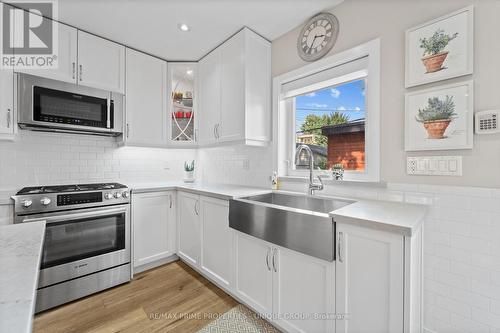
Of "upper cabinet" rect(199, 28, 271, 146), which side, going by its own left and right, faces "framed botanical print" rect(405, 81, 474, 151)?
left

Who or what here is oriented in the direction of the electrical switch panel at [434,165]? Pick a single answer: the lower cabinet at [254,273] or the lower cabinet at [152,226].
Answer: the lower cabinet at [152,226]

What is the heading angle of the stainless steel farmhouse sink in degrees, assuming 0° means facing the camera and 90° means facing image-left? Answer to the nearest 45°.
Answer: approximately 45°

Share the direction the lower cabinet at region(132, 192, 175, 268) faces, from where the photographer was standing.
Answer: facing the viewer and to the right of the viewer

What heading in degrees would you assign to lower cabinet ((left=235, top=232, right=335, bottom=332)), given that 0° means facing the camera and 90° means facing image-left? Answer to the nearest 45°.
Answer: approximately 45°

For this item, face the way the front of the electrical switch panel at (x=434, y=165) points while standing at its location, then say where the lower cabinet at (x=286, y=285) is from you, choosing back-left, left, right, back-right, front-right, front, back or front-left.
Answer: front-right

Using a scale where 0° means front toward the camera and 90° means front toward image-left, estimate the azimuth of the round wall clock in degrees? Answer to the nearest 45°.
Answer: approximately 45°

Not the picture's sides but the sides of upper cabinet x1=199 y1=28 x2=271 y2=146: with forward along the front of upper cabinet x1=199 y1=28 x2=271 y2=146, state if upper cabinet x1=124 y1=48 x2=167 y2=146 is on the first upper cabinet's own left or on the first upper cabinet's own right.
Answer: on the first upper cabinet's own right

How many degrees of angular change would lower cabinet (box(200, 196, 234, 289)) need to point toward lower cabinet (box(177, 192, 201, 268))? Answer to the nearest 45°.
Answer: approximately 90° to its right

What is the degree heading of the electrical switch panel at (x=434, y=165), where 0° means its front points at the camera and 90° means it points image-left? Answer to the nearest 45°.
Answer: approximately 0°
